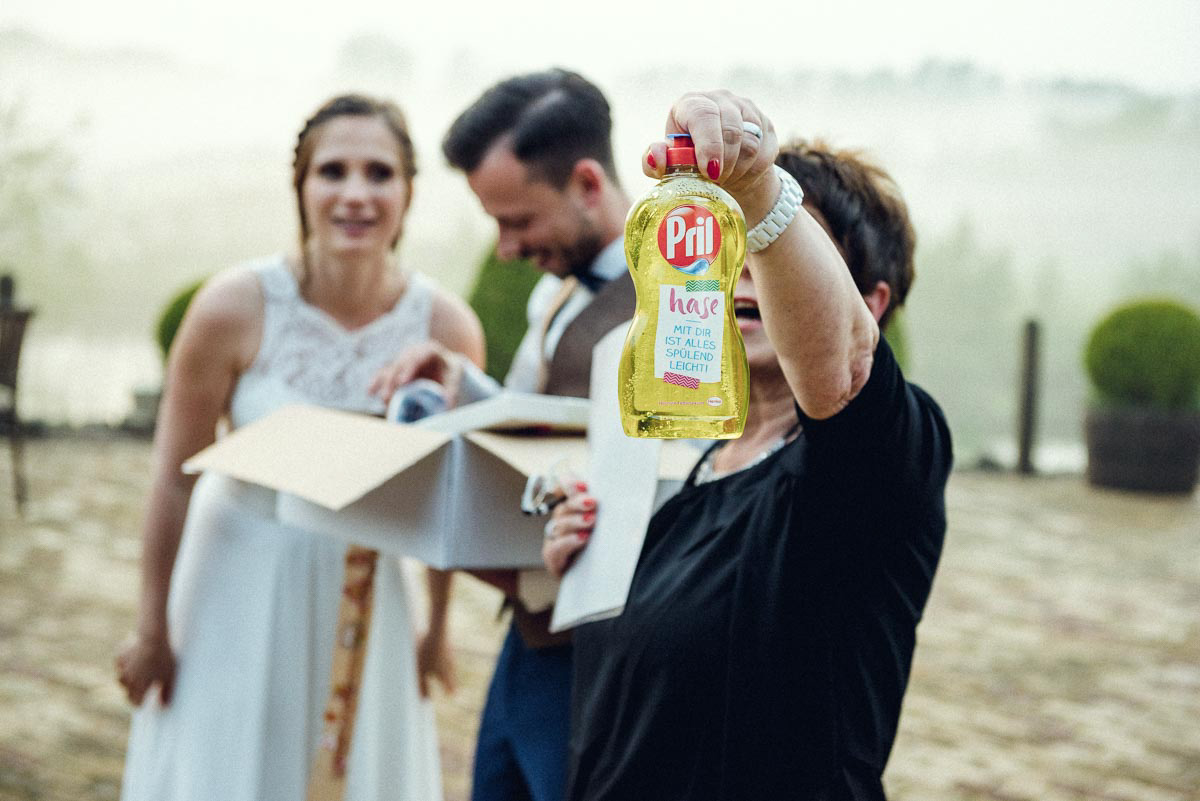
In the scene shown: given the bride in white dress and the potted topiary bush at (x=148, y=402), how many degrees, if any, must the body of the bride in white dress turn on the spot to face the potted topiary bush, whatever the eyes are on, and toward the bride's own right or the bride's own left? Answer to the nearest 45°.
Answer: approximately 180°

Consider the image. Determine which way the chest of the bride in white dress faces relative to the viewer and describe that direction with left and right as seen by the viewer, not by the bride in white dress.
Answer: facing the viewer

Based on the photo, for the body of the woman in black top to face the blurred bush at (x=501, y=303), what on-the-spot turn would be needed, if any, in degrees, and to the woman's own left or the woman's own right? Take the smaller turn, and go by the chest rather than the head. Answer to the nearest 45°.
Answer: approximately 135° to the woman's own right

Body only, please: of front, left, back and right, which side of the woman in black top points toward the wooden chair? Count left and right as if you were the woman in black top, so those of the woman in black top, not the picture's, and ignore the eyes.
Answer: right

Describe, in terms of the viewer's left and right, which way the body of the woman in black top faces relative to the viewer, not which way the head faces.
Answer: facing the viewer and to the left of the viewer

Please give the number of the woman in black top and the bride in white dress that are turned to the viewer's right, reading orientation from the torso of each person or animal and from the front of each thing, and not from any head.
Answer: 0

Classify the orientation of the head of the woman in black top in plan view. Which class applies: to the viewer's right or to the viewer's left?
to the viewer's left

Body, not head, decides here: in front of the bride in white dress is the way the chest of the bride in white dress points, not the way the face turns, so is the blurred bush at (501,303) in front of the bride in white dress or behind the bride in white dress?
behind
